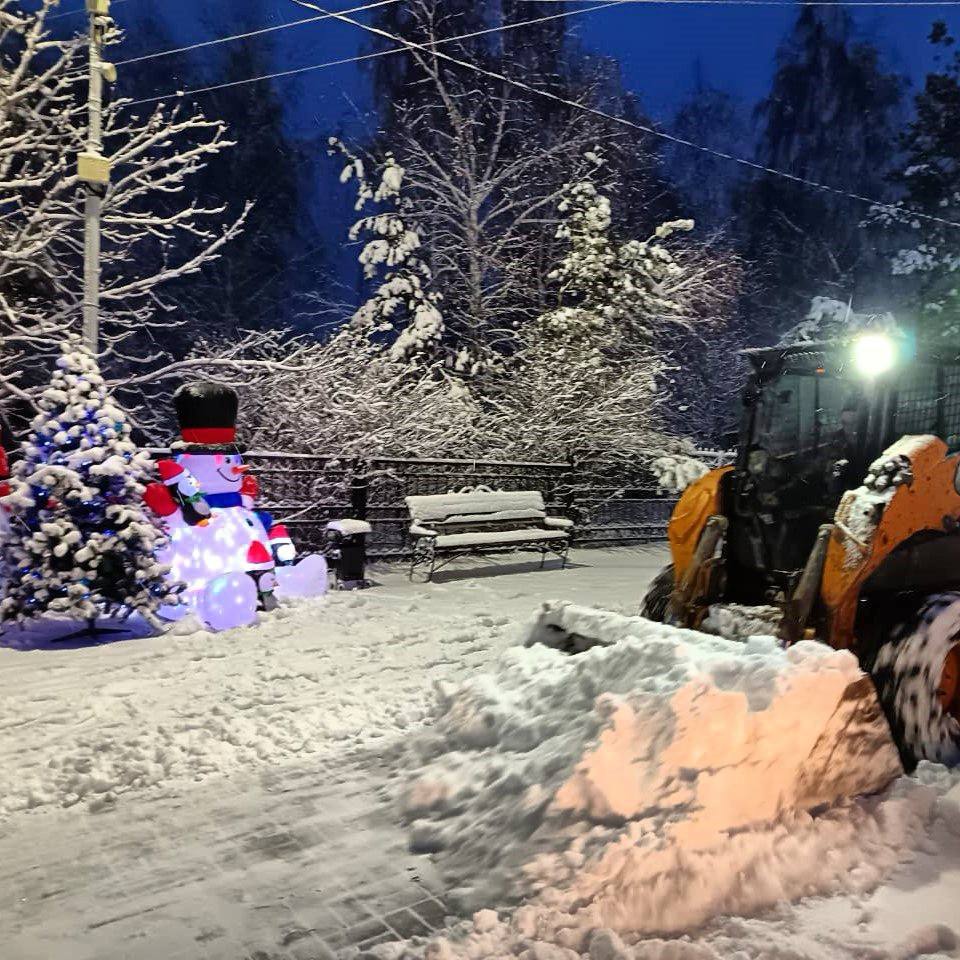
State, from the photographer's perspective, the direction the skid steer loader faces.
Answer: facing the viewer and to the left of the viewer

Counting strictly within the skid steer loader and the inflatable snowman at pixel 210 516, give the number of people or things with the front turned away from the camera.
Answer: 0

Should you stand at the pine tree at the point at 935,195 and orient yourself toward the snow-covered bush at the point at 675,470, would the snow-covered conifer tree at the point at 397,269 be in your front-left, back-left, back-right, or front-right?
front-right

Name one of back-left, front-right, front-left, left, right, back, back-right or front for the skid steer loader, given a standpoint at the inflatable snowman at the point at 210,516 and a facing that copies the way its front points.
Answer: front

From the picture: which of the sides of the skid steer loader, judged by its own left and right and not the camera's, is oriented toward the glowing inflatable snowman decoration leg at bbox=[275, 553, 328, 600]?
right

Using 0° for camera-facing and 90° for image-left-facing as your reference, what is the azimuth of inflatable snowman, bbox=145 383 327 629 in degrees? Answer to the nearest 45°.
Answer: approximately 315°

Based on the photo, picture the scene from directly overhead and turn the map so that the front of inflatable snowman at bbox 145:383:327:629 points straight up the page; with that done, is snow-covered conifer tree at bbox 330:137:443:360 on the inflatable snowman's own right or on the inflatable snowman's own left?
on the inflatable snowman's own left
